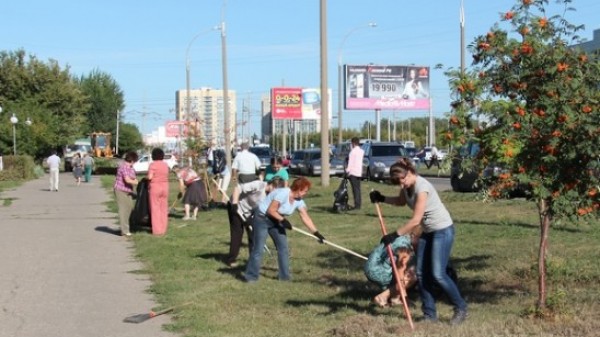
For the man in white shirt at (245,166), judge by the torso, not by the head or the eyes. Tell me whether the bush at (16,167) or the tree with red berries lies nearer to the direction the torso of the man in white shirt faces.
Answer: the bush

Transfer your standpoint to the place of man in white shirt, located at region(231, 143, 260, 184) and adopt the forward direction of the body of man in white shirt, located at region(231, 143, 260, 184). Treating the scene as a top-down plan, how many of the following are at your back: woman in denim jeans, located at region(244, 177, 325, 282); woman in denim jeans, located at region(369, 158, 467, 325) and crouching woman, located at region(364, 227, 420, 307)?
3

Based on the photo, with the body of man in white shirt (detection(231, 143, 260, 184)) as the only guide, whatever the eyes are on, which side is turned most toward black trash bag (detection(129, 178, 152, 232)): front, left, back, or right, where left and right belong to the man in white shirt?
left

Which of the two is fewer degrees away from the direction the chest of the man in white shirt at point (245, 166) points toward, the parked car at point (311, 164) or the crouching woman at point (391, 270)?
the parked car

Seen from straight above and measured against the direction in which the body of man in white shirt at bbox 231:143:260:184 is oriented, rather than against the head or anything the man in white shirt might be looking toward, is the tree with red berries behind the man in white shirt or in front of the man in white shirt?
behind

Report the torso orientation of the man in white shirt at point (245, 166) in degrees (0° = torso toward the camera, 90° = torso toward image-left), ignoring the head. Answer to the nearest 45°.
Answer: approximately 180°

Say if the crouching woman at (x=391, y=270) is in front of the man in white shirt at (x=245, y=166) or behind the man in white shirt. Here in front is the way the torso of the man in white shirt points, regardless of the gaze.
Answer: behind

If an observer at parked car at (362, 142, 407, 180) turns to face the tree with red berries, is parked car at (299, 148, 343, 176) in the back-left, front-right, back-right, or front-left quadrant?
back-right
